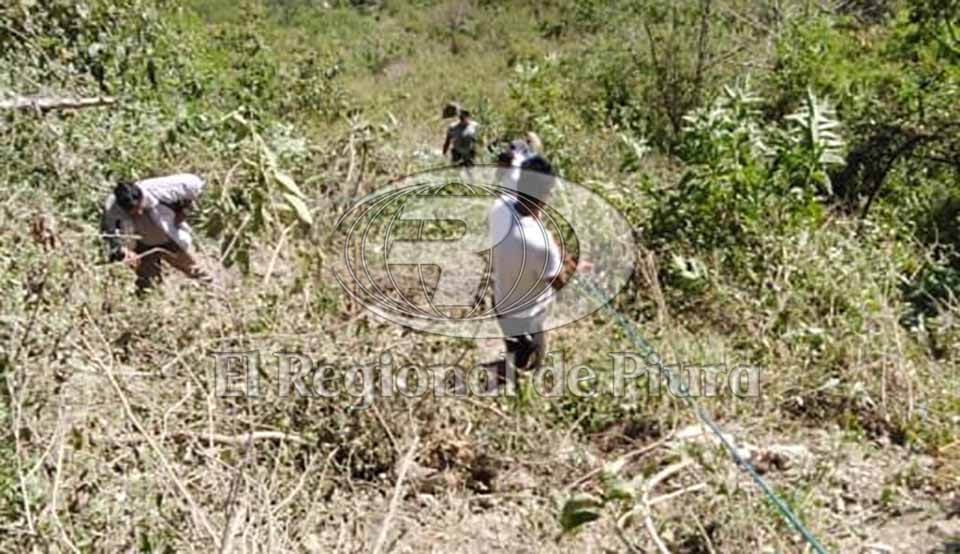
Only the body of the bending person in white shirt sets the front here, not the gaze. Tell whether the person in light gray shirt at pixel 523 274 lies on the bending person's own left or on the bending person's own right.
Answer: on the bending person's own left

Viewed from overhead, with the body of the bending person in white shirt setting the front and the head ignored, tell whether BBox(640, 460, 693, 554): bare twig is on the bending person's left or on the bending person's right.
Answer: on the bending person's left

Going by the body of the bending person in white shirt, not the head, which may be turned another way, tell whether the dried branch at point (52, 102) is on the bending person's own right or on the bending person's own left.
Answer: on the bending person's own right

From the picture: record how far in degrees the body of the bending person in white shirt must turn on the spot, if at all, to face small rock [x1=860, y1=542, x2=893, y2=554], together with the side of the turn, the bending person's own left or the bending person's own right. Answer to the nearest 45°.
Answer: approximately 90° to the bending person's own left

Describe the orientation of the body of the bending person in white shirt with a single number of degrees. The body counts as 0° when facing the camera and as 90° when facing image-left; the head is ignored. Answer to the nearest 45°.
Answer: approximately 45°

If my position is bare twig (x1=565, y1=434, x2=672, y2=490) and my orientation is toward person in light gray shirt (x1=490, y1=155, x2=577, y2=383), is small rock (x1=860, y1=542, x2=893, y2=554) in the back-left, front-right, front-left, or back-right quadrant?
back-right

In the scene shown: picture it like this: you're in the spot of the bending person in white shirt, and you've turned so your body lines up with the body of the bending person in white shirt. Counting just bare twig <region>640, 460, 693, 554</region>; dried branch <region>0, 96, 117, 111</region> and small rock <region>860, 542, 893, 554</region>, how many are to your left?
2

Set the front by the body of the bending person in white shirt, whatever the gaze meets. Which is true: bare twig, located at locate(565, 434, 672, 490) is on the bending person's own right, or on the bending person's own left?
on the bending person's own left
